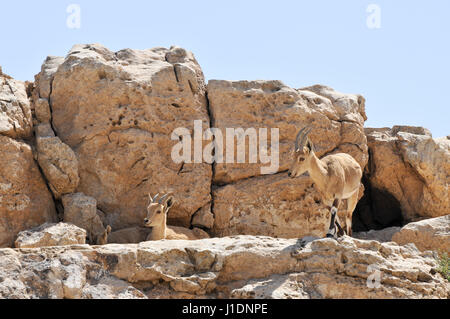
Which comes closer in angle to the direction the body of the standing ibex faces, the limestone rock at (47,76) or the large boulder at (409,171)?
the limestone rock

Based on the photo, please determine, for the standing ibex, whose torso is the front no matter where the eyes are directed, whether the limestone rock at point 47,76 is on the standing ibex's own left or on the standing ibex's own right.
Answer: on the standing ibex's own right

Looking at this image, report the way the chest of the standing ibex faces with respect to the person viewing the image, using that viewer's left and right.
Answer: facing the viewer and to the left of the viewer

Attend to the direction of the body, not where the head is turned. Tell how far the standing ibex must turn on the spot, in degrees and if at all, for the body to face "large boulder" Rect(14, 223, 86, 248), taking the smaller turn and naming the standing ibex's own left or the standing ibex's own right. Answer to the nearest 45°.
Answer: approximately 45° to the standing ibex's own right

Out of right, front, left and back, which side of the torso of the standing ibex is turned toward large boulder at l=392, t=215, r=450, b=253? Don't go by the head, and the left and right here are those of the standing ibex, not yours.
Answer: back

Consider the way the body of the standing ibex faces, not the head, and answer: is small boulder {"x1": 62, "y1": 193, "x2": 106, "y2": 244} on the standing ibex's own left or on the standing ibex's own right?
on the standing ibex's own right

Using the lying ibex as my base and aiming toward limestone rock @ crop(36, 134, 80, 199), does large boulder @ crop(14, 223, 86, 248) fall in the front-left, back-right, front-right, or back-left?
front-left

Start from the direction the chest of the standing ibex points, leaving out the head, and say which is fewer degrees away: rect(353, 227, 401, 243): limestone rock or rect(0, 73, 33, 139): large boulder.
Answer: the large boulder

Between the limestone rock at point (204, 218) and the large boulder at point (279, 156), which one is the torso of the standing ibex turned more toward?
the limestone rock

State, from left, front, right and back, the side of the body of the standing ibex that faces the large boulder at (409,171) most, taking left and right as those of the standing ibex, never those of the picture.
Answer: back
